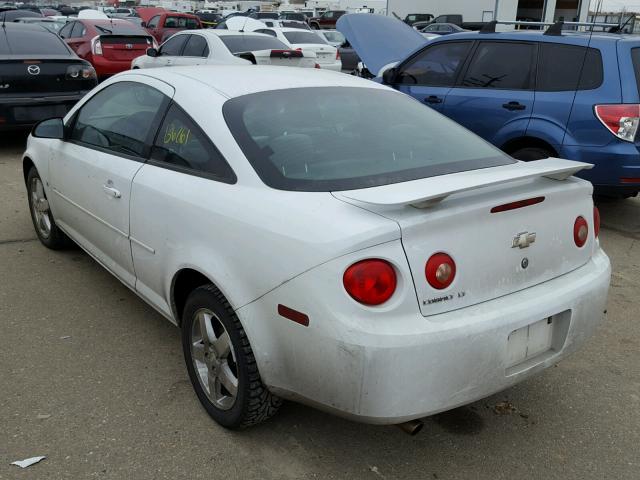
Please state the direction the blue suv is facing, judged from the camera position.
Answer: facing away from the viewer and to the left of the viewer

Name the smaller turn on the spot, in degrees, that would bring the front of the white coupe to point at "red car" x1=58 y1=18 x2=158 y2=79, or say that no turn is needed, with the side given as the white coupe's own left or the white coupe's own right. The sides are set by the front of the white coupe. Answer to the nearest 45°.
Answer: approximately 45° to the white coupe's own right

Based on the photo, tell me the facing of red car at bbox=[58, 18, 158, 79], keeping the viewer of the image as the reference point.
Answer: facing away from the viewer and to the left of the viewer

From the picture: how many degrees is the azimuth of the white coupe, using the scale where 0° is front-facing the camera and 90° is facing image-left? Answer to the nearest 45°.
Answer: approximately 135°

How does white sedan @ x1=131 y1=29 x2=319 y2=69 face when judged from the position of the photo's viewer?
facing away from the viewer and to the left of the viewer

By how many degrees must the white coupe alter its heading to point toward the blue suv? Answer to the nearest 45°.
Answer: approximately 90° to its right

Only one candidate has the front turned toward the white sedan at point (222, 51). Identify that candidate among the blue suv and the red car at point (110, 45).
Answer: the blue suv
